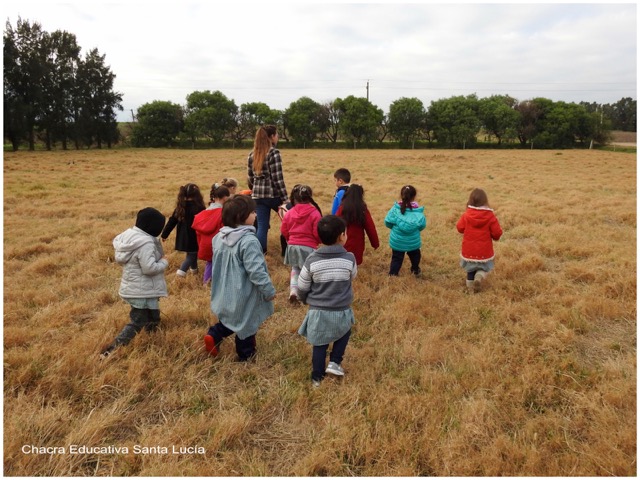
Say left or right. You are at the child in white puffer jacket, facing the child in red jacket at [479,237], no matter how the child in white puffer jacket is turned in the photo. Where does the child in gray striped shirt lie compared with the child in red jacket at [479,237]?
right

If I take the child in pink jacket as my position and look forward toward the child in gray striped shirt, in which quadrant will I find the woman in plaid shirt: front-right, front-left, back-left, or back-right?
back-right

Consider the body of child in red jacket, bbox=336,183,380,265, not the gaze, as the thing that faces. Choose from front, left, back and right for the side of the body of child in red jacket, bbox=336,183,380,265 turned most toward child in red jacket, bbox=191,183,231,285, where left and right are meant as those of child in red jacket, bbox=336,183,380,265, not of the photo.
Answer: left

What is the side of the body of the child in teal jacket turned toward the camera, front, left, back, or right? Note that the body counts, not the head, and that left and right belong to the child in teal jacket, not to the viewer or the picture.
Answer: back

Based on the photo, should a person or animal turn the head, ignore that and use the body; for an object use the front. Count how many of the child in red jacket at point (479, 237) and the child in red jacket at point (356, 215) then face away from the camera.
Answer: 2

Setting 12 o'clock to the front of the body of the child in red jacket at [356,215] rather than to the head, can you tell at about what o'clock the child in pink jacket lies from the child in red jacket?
The child in pink jacket is roughly at 8 o'clock from the child in red jacket.

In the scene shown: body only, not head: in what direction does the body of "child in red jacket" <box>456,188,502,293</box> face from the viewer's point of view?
away from the camera

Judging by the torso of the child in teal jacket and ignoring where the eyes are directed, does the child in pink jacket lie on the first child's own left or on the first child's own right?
on the first child's own left

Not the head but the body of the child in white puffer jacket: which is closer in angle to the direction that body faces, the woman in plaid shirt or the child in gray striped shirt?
the woman in plaid shirt

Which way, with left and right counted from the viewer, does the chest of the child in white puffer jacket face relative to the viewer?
facing away from the viewer and to the right of the viewer

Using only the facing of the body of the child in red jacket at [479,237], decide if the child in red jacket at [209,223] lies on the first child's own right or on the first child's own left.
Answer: on the first child's own left

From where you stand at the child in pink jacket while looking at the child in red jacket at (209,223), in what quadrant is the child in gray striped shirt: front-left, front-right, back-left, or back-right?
back-left
